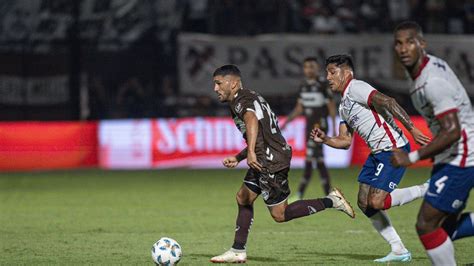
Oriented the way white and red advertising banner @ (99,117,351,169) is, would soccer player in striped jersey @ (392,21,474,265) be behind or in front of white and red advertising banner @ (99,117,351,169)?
in front

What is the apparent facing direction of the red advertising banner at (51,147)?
toward the camera

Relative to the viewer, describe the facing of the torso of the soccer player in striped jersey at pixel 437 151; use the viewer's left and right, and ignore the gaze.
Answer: facing the viewer and to the left of the viewer

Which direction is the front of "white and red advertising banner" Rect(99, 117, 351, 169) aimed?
toward the camera

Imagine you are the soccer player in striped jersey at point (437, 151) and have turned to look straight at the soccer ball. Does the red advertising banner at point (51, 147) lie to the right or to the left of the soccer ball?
right

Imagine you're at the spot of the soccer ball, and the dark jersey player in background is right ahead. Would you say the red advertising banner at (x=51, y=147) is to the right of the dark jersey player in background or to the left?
left

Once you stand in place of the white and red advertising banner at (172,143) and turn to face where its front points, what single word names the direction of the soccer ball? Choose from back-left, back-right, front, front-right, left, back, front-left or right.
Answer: front

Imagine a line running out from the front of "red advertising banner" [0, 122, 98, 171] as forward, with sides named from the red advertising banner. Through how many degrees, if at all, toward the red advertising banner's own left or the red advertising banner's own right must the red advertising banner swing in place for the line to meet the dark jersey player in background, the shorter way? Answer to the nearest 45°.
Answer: approximately 45° to the red advertising banner's own left

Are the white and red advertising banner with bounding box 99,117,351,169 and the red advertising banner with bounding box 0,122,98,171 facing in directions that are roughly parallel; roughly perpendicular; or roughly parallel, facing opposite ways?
roughly parallel

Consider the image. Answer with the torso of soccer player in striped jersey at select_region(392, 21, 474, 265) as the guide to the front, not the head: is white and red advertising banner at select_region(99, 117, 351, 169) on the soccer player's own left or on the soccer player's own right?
on the soccer player's own right

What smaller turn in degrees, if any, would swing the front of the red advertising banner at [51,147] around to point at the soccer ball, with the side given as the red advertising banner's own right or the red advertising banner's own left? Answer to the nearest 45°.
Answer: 0° — it already faces it

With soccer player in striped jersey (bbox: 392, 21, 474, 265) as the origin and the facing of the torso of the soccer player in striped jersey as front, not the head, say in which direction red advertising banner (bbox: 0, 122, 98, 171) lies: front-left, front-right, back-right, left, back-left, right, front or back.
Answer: right

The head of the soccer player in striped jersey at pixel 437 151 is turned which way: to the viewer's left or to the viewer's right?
to the viewer's left

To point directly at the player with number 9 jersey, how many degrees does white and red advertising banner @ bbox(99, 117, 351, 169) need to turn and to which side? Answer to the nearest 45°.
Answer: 0° — it already faces them

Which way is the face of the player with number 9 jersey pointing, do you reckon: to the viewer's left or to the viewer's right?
to the viewer's left

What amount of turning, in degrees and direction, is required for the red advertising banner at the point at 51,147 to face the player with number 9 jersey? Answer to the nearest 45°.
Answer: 0° — it already faces them

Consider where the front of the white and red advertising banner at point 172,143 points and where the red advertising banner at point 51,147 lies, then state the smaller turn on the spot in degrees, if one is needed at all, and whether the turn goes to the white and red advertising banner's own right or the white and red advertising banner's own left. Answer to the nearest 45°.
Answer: approximately 90° to the white and red advertising banner's own right

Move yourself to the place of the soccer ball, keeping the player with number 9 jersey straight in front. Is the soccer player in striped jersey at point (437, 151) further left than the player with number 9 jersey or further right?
right

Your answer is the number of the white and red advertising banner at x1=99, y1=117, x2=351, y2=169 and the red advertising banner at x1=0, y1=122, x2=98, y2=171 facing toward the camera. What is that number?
2
